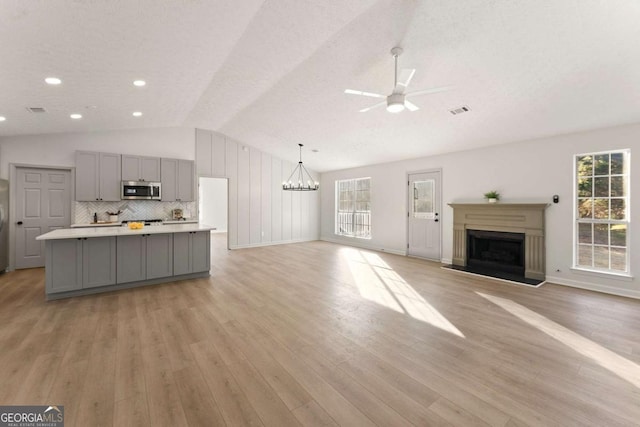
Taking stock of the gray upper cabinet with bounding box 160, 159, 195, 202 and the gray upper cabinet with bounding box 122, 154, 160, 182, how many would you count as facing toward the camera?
2

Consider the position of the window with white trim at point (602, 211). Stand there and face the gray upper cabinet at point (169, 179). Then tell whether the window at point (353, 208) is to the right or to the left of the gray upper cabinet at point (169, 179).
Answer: right

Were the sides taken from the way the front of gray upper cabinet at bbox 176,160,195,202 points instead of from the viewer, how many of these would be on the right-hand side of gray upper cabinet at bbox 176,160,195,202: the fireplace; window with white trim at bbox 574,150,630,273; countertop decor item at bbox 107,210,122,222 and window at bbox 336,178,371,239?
1

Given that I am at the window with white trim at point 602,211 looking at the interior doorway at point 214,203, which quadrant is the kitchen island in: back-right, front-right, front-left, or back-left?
front-left

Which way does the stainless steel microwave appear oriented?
toward the camera

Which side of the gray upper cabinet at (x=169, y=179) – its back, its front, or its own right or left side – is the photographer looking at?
front

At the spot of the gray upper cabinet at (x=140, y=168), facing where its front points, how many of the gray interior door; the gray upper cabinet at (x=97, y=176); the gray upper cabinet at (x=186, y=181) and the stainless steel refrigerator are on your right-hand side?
3

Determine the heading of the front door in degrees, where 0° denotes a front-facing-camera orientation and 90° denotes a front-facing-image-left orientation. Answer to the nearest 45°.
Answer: approximately 45°

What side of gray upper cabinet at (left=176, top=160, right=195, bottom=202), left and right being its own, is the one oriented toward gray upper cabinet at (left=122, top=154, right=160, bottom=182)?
right

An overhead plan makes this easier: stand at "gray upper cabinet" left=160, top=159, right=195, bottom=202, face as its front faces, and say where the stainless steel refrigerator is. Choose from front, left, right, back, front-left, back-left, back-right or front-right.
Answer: right

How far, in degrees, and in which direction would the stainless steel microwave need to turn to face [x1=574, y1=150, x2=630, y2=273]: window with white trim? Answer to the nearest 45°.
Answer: approximately 45° to its left

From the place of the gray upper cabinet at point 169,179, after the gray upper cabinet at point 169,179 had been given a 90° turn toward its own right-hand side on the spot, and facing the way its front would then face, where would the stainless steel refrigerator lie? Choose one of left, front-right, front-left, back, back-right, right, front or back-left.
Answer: front

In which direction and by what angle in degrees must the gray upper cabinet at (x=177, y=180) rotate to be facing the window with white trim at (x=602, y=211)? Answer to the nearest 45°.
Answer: approximately 45° to its left

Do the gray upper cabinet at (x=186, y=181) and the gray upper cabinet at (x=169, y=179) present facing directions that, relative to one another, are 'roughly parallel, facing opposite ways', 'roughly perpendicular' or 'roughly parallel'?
roughly parallel

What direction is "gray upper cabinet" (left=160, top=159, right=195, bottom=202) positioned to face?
toward the camera

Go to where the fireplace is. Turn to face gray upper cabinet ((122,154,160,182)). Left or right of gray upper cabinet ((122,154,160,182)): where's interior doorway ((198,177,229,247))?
right

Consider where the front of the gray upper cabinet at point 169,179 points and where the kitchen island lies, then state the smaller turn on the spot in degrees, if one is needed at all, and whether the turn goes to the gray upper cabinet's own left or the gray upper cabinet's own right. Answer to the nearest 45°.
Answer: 0° — it already faces it

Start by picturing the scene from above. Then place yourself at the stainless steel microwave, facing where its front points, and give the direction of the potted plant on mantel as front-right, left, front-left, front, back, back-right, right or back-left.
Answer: front-left

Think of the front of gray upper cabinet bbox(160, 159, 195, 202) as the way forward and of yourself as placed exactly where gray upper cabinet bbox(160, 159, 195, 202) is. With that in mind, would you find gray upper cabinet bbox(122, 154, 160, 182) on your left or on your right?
on your right
